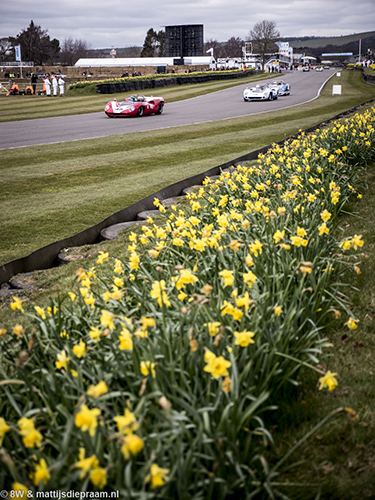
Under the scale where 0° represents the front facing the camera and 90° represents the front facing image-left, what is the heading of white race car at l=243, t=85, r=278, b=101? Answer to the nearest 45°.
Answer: approximately 45°

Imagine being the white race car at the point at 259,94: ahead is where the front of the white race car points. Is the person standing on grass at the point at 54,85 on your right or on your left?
on your right

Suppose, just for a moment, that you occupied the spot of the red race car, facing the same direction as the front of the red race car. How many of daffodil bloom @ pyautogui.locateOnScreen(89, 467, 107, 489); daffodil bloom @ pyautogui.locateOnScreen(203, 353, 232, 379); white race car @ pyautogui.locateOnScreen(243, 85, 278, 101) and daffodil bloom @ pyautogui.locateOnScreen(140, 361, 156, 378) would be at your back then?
1

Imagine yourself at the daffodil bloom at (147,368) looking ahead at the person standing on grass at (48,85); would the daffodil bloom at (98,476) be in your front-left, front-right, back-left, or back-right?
back-left

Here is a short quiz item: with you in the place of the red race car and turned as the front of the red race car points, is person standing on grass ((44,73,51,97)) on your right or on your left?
on your right

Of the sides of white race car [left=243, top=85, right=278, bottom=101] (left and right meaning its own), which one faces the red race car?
front

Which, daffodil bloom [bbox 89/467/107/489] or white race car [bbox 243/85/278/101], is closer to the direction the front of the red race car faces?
the daffodil bloom

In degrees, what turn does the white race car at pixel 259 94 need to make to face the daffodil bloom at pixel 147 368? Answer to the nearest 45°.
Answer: approximately 45° to its left

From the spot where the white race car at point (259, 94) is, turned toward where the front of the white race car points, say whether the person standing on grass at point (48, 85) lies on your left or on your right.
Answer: on your right

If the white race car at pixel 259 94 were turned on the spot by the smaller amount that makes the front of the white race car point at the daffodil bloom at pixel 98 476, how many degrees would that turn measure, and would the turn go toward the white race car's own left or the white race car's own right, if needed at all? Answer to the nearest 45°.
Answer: approximately 45° to the white race car's own left

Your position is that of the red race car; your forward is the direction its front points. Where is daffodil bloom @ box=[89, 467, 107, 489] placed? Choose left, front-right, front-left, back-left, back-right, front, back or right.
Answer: front-left

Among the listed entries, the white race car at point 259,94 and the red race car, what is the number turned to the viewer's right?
0

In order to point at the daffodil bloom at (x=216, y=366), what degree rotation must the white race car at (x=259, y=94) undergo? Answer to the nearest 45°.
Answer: approximately 45° to its left

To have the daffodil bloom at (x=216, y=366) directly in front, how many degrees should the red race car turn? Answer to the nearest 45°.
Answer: approximately 45° to its left
